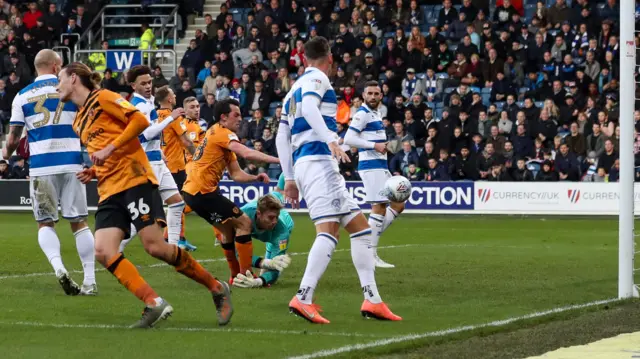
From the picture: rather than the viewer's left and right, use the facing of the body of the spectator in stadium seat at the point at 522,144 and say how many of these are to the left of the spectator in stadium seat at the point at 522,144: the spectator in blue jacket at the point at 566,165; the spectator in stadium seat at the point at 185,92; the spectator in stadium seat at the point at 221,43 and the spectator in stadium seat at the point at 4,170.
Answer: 1

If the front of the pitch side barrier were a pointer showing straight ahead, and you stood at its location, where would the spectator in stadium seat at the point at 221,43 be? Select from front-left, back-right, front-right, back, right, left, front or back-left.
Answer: back-right

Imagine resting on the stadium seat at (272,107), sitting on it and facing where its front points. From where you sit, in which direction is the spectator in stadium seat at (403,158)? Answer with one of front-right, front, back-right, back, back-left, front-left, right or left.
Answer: front-left

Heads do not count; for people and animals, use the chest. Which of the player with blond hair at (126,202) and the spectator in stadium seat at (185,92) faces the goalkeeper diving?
the spectator in stadium seat

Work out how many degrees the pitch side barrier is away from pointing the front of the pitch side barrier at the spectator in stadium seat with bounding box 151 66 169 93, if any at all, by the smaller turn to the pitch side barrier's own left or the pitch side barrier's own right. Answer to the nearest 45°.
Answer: approximately 135° to the pitch side barrier's own right

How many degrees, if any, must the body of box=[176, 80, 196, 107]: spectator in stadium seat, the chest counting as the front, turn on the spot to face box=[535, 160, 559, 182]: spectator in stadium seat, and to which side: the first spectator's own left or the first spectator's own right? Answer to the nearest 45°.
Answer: approximately 45° to the first spectator's own left

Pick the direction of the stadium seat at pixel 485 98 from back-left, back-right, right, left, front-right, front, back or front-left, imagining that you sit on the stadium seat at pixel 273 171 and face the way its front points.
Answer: left

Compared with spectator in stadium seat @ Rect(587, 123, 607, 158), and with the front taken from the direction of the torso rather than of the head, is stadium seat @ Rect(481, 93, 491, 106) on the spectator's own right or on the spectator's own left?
on the spectator's own right

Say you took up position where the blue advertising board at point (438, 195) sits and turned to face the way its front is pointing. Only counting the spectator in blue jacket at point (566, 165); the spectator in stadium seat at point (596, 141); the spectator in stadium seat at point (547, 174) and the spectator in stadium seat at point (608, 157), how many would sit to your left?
4

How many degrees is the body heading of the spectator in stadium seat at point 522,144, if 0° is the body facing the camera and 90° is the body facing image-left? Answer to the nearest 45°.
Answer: approximately 45°

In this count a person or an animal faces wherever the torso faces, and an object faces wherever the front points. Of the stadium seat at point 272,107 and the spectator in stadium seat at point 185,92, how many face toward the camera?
2
